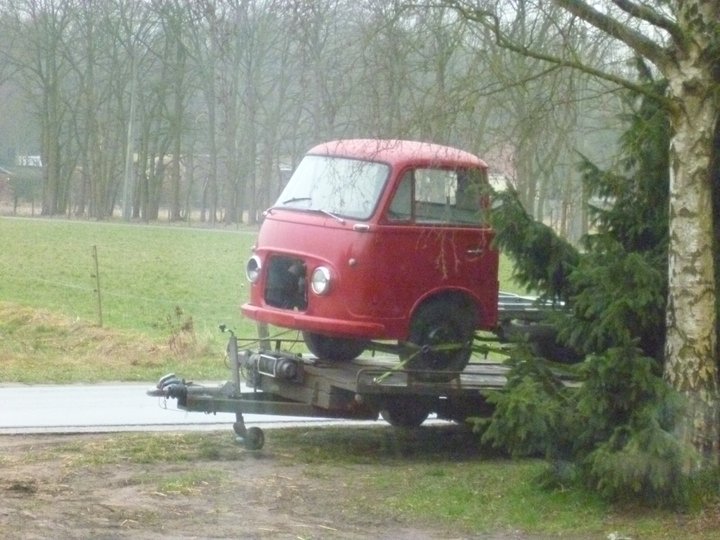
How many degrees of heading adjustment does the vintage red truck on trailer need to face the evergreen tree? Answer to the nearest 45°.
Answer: approximately 90° to its left

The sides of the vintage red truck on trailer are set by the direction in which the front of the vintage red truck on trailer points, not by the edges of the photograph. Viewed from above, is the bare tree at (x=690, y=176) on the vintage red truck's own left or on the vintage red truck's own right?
on the vintage red truck's own left

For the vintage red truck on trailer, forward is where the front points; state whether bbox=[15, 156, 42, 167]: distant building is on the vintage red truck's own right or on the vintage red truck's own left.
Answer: on the vintage red truck's own right

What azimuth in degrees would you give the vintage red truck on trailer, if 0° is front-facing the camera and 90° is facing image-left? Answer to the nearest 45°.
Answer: approximately 45°
